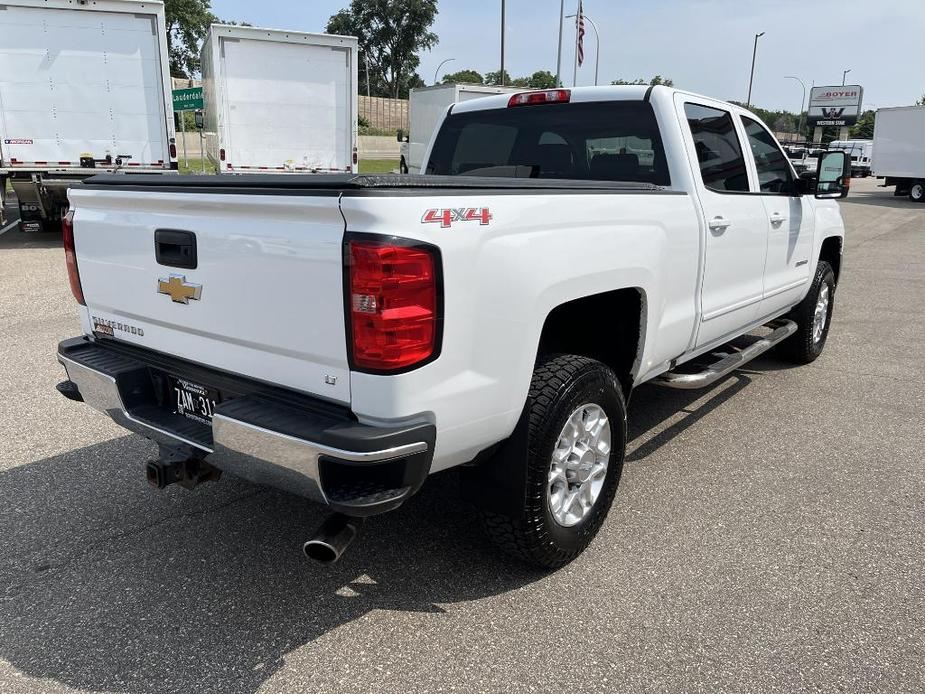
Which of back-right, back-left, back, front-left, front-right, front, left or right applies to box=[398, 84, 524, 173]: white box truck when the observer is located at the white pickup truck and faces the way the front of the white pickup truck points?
front-left

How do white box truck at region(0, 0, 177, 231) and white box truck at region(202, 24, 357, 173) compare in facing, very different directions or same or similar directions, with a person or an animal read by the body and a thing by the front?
same or similar directions

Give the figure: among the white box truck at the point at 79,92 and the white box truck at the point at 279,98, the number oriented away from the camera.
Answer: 2

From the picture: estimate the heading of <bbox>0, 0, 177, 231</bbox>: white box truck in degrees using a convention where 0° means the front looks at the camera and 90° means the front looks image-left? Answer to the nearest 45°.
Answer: approximately 180°

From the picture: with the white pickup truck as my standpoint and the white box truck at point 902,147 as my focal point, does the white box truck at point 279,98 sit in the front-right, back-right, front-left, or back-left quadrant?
front-left

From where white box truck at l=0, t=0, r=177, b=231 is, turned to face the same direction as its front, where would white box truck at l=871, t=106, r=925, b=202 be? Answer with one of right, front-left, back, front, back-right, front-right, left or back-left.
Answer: right

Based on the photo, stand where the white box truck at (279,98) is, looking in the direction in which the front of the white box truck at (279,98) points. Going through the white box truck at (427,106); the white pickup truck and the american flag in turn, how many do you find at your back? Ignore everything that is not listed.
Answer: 1

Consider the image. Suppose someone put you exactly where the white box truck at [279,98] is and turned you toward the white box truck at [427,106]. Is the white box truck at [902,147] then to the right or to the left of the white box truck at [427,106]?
right

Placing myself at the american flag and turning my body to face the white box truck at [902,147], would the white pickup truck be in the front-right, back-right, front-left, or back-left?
front-right

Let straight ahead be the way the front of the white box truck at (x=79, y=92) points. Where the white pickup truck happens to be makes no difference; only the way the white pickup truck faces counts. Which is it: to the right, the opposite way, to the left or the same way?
to the right

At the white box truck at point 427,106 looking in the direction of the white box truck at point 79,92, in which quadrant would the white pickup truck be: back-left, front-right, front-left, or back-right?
front-left

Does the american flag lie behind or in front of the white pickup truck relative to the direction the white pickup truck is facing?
in front

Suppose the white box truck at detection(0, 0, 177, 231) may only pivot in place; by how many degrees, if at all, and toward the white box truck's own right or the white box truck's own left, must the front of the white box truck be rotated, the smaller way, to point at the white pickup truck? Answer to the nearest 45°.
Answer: approximately 180°

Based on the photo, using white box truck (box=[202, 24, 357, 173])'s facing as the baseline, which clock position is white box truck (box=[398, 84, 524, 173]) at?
white box truck (box=[398, 84, 524, 173]) is roughly at 1 o'clock from white box truck (box=[202, 24, 357, 173]).

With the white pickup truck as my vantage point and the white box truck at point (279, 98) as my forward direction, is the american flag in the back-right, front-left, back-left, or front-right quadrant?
front-right

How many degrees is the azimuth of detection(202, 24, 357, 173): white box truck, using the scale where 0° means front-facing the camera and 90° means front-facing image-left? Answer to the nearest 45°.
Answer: approximately 180°

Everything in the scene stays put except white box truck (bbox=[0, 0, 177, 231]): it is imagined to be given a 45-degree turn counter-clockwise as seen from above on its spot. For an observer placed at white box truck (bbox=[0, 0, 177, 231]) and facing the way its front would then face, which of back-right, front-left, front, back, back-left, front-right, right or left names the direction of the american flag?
right

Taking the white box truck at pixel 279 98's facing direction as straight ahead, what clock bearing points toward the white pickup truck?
The white pickup truck is roughly at 6 o'clock from the white box truck.
